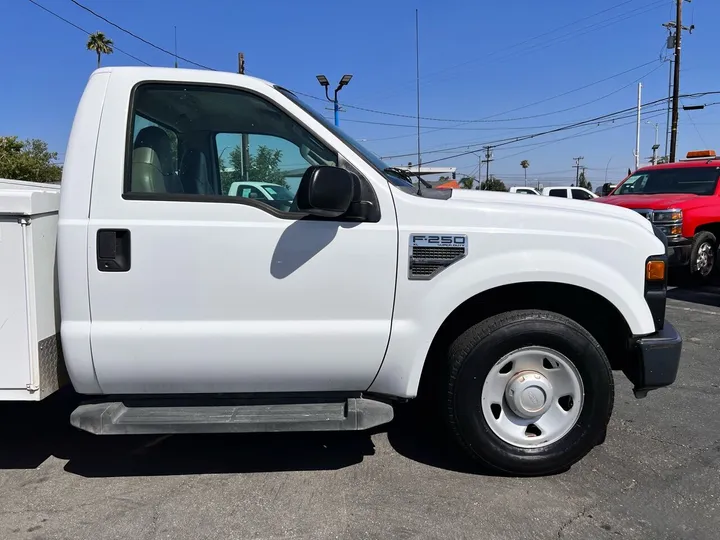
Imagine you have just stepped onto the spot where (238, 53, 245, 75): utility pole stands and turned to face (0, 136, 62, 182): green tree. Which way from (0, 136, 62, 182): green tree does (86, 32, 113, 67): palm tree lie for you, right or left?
right

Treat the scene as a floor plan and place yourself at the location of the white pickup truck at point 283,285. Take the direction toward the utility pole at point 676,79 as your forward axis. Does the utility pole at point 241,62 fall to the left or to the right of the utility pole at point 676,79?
left

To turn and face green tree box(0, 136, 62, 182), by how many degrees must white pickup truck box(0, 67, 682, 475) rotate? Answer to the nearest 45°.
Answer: approximately 135° to its left

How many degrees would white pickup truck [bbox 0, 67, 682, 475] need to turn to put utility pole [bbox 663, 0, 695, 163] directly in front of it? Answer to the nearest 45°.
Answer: approximately 45° to its left

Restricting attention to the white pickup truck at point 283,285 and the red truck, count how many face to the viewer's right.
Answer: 1

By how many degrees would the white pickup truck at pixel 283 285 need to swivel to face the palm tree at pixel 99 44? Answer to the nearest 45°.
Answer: approximately 135° to its left

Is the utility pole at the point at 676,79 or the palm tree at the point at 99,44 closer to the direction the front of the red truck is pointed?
the palm tree

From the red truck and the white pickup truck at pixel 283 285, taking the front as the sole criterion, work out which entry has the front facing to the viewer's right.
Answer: the white pickup truck

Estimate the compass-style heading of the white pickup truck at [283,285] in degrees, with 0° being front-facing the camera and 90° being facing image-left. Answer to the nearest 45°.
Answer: approximately 270°

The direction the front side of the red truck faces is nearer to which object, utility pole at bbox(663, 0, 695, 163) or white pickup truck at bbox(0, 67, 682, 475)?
the white pickup truck

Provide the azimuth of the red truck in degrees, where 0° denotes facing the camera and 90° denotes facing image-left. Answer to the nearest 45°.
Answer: approximately 45°

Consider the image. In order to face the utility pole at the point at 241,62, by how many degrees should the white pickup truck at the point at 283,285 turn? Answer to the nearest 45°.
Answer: approximately 90° to its left

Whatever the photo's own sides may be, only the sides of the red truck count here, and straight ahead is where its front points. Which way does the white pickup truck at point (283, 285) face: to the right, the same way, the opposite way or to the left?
the opposite way
